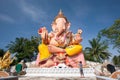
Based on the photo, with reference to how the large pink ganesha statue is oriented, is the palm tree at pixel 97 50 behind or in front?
behind

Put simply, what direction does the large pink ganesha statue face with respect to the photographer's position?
facing the viewer

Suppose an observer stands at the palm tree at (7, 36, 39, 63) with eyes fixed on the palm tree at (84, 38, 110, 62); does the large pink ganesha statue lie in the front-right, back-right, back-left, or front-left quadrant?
front-right

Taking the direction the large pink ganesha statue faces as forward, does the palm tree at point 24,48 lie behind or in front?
behind
